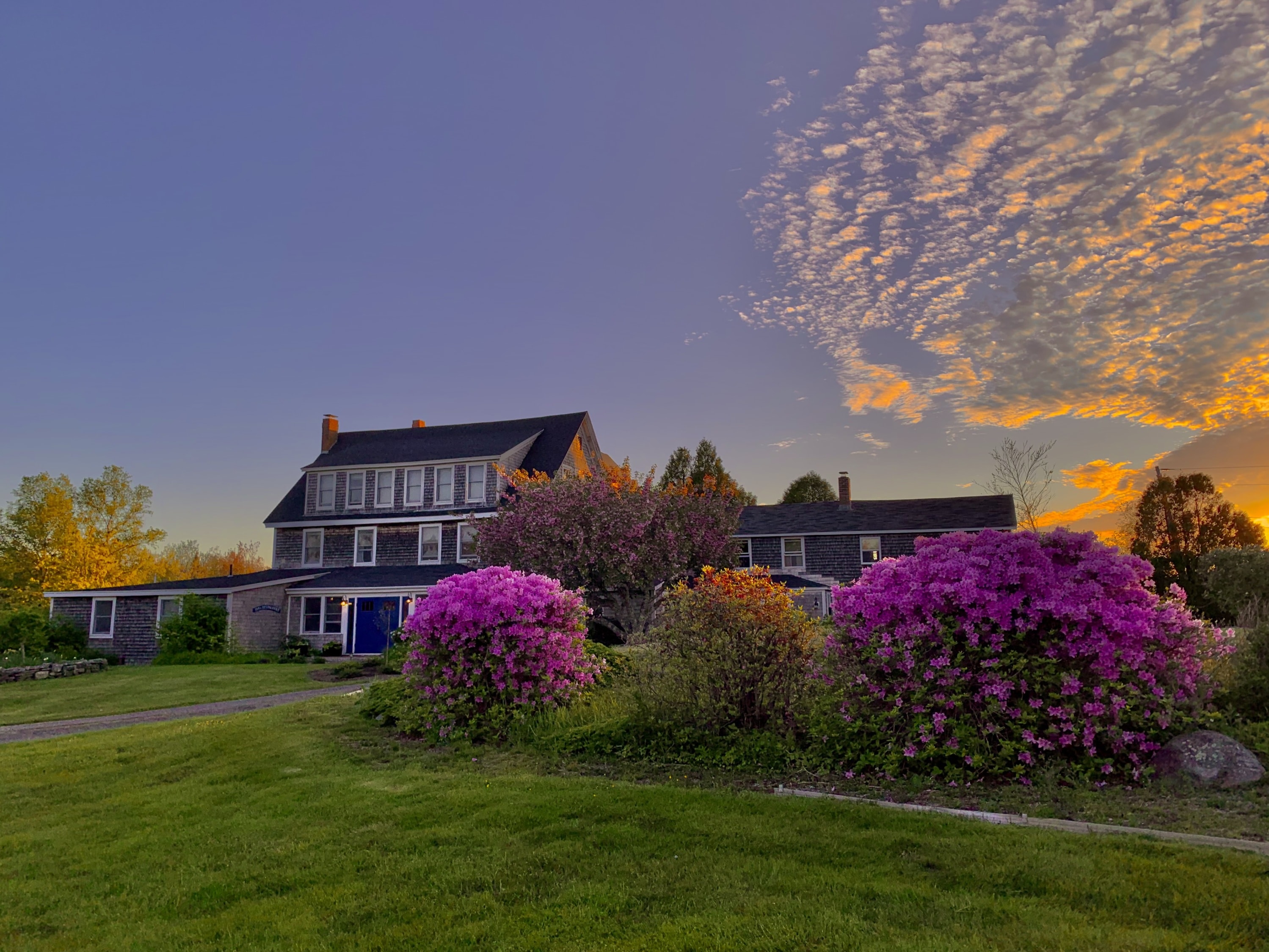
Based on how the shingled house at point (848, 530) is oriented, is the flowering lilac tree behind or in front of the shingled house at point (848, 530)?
in front

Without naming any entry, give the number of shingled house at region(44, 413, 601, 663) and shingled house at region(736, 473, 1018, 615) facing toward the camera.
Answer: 2

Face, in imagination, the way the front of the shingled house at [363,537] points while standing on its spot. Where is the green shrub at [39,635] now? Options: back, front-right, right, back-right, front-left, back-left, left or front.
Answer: right

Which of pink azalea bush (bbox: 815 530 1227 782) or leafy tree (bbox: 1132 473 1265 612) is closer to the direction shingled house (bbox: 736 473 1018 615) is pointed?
the pink azalea bush

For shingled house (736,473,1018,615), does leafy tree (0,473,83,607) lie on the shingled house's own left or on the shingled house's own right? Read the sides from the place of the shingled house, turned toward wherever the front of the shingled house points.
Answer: on the shingled house's own right

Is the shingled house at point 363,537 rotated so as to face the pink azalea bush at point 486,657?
yes

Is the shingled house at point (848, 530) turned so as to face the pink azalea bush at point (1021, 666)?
yes

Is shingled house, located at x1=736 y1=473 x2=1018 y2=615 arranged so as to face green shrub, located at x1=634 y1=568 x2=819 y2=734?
yes

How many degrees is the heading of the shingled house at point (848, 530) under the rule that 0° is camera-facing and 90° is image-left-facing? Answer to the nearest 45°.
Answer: approximately 0°

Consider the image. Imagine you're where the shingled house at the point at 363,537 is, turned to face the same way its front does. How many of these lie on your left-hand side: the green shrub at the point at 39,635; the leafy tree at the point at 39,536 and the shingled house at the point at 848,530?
1
